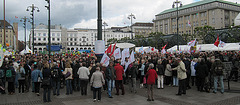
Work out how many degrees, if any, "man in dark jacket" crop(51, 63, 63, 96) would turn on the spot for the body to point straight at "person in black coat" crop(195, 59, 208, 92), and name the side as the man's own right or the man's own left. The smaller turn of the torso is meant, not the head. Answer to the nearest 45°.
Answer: approximately 90° to the man's own right

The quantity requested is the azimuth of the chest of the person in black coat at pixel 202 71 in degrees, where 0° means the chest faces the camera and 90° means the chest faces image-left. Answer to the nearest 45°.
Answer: approximately 180°

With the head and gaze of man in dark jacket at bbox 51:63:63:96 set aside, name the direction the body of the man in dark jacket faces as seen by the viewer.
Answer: away from the camera

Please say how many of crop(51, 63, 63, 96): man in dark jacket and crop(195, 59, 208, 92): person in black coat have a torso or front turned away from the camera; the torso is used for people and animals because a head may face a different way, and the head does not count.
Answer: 2

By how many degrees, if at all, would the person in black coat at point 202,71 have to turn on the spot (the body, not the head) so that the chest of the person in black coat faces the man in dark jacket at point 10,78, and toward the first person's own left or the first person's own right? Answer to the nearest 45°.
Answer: approximately 90° to the first person's own left

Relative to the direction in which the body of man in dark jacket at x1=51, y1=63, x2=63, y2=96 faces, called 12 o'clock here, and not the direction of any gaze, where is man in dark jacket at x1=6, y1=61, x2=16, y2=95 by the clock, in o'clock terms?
man in dark jacket at x1=6, y1=61, x2=16, y2=95 is roughly at 10 o'clock from man in dark jacket at x1=51, y1=63, x2=63, y2=96.

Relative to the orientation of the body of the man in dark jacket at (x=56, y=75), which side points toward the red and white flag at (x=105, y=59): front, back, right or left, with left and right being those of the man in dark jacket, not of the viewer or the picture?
right

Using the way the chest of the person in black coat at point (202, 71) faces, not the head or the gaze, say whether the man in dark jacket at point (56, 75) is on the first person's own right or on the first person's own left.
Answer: on the first person's own left
